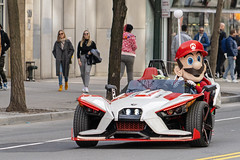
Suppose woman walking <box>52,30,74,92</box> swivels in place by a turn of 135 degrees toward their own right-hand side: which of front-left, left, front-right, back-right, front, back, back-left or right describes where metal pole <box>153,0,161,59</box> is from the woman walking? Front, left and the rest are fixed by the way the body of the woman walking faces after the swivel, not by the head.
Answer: back-right

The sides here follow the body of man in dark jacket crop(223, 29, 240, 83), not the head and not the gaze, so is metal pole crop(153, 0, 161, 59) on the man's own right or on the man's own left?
on the man's own right

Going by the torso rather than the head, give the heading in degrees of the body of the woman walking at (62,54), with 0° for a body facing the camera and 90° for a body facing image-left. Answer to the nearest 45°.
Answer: approximately 0°

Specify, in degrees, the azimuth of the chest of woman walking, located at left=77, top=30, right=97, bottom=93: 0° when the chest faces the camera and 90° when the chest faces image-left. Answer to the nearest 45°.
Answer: approximately 0°

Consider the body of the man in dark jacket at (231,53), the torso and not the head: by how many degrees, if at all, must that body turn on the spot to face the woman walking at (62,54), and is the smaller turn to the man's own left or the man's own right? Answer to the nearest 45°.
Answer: approximately 135° to the man's own right

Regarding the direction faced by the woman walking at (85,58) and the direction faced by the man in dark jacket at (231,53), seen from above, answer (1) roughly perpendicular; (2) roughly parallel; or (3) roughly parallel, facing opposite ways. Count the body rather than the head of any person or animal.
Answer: roughly perpendicular

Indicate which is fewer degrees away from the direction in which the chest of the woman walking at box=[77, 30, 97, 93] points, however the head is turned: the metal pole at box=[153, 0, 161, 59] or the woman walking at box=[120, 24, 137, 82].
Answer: the woman walking
